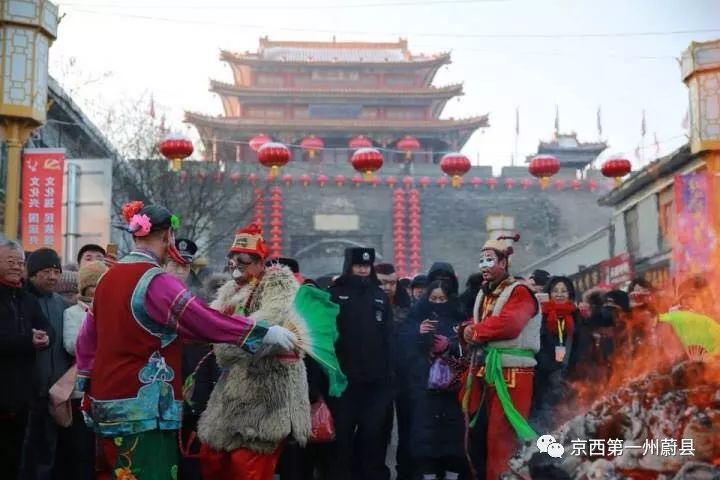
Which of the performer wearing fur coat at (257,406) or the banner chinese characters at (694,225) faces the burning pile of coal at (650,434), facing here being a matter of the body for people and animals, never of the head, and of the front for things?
the banner chinese characters

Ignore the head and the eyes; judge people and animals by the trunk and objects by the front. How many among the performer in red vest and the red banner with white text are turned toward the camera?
1

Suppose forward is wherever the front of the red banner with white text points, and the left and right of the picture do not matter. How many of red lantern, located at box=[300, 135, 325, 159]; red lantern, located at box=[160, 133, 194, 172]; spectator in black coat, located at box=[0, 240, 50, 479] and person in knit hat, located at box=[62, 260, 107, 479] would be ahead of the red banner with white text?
2

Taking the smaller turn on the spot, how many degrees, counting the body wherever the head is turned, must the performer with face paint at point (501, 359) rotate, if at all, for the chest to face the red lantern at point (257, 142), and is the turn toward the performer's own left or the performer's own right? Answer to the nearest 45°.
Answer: approximately 135° to the performer's own right

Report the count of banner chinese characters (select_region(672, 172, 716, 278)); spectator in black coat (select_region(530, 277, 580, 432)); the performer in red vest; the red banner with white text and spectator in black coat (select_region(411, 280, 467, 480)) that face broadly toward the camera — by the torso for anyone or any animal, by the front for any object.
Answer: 4

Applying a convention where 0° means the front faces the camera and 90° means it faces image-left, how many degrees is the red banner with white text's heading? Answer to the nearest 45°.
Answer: approximately 0°

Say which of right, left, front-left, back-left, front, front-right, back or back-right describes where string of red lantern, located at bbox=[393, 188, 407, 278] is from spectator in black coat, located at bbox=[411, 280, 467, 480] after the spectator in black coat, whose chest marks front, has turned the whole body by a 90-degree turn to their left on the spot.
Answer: left

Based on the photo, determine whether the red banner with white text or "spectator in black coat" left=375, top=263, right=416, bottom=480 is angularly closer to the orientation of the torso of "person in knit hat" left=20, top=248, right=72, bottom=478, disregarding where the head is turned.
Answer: the spectator in black coat

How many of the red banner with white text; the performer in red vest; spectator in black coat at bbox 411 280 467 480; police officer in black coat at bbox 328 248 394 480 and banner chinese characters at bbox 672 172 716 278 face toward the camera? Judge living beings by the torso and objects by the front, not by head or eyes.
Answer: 4

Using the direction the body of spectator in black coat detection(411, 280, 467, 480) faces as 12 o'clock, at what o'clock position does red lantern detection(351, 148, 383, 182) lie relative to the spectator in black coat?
The red lantern is roughly at 6 o'clock from the spectator in black coat.

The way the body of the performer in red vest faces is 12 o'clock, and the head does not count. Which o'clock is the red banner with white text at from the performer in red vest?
The red banner with white text is roughly at 10 o'clock from the performer in red vest.
